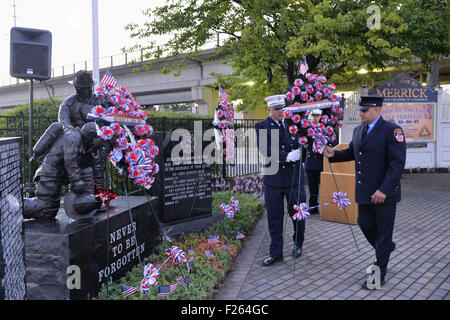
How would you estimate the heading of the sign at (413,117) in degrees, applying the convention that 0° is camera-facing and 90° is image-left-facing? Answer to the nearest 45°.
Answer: approximately 0°

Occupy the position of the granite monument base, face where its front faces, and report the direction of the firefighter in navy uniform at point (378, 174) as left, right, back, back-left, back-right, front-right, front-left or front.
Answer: front-left

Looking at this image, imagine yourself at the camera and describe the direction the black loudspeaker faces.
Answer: facing the viewer

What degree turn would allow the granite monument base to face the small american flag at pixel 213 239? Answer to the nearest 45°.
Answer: approximately 90° to its left

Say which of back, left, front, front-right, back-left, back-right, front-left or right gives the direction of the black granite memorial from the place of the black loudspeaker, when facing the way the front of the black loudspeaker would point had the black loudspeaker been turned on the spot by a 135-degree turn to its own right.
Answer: back-left

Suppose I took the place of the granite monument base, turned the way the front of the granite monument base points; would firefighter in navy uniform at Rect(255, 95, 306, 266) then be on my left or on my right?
on my left

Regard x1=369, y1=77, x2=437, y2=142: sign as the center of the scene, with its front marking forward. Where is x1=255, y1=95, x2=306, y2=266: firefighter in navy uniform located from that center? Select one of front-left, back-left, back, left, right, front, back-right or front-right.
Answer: front

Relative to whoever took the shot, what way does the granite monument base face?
facing the viewer and to the right of the viewer

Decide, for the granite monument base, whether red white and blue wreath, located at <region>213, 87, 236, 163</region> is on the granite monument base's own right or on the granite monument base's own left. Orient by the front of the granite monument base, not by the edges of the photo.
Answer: on the granite monument base's own left

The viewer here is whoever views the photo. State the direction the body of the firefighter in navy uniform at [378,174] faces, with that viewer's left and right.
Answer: facing the viewer and to the left of the viewer

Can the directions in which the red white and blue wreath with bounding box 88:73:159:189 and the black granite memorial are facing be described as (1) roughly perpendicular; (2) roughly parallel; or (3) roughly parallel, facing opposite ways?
roughly parallel

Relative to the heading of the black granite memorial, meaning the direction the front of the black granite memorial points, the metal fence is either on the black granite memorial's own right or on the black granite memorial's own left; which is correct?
on the black granite memorial's own left
